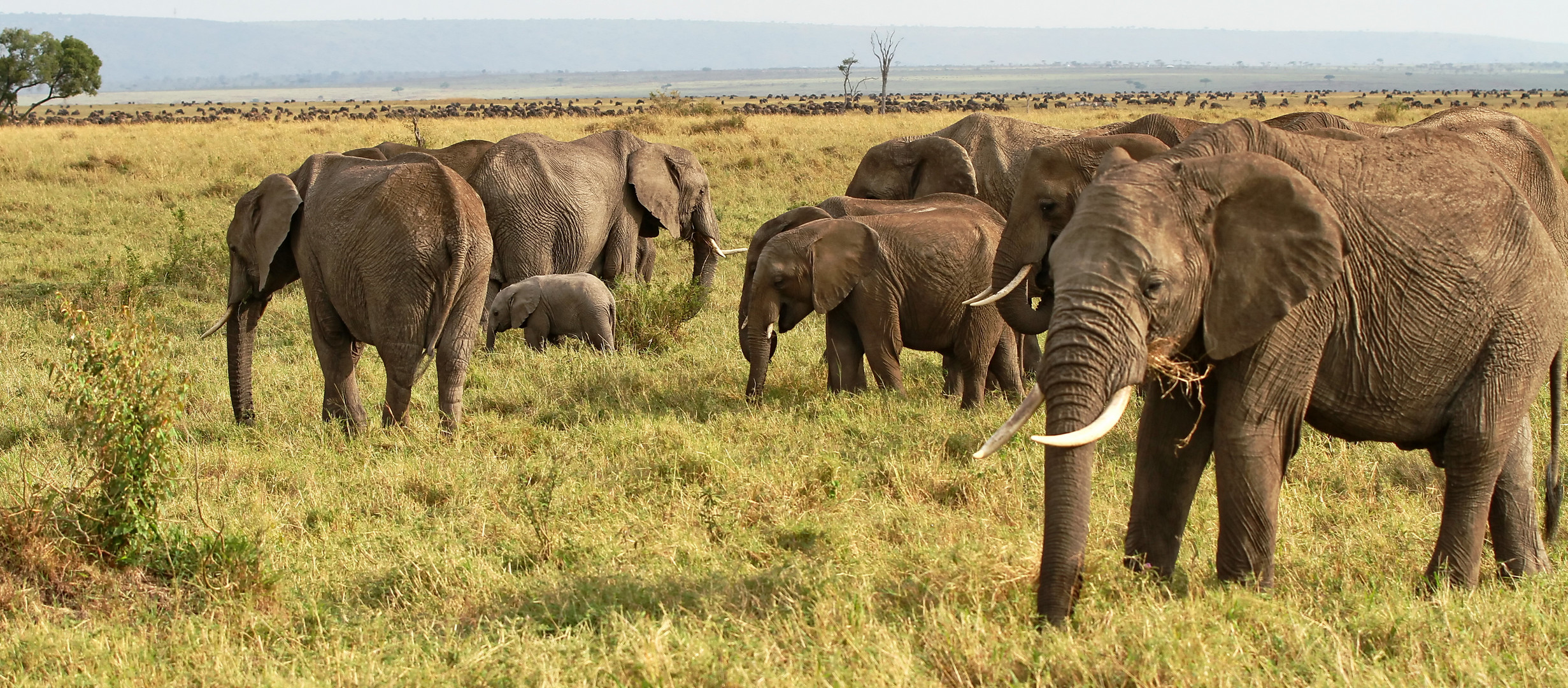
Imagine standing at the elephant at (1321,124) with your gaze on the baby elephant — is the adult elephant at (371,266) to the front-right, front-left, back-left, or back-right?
front-left

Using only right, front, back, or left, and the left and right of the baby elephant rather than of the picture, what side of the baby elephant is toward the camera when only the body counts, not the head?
left

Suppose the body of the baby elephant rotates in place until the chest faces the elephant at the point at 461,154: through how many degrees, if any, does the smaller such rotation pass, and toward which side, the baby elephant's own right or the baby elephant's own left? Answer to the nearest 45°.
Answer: approximately 45° to the baby elephant's own right

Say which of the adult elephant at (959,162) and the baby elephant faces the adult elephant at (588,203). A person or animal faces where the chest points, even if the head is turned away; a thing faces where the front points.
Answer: the adult elephant at (959,162)

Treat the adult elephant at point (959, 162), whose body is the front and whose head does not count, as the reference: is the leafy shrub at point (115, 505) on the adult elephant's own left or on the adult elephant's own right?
on the adult elephant's own left

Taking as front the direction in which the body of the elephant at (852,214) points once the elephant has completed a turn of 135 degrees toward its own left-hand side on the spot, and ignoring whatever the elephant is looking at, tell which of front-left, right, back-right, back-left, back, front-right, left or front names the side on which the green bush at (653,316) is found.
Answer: back

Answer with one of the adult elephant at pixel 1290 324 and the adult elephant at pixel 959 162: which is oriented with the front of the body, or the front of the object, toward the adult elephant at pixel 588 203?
the adult elephant at pixel 959 162

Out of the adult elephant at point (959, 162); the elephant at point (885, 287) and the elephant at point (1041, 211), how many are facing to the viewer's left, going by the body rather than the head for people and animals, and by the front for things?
3

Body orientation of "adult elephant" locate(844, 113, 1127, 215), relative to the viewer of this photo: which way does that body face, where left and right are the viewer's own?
facing to the left of the viewer

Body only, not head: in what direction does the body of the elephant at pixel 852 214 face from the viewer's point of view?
to the viewer's left

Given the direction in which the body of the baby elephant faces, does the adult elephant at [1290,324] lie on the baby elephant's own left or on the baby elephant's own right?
on the baby elephant's own left

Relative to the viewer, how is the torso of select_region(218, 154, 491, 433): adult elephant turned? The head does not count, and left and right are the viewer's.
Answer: facing away from the viewer and to the left of the viewer

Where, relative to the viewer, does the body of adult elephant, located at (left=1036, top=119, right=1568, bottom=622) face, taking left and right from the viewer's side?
facing the viewer and to the left of the viewer

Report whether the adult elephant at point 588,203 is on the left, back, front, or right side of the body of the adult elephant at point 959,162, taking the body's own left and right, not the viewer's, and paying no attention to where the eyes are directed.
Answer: front

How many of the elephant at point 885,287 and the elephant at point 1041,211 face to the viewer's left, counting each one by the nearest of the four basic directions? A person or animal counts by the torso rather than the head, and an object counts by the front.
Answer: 2

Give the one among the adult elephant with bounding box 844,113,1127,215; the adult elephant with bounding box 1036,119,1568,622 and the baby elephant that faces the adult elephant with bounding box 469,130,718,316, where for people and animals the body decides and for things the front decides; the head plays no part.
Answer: the adult elephant with bounding box 844,113,1127,215
